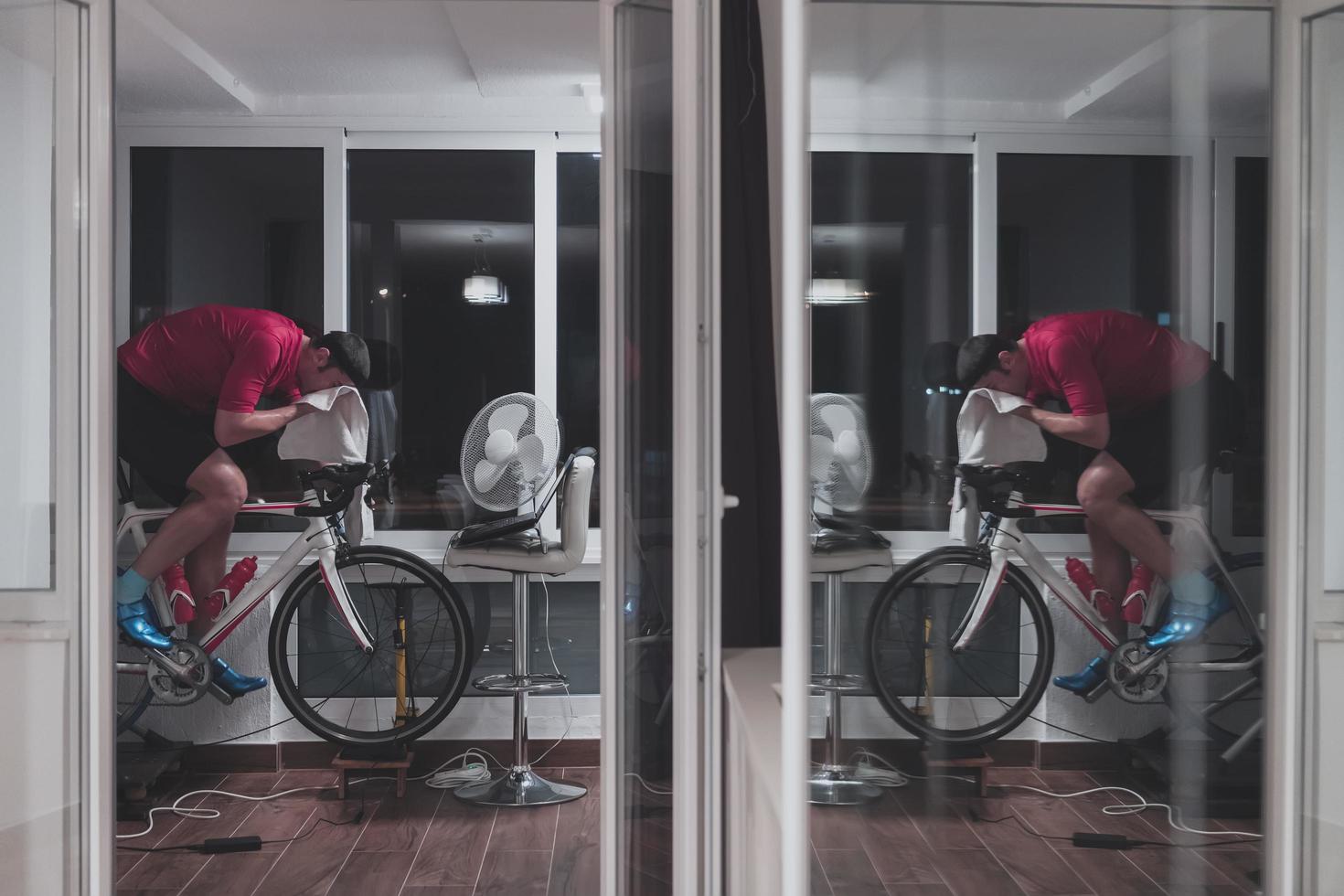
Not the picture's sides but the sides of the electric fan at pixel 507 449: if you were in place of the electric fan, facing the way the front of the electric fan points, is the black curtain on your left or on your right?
on your left

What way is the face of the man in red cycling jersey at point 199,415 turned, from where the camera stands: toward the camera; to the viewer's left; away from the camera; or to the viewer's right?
to the viewer's right

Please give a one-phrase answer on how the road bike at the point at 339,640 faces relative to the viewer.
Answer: facing to the right of the viewer

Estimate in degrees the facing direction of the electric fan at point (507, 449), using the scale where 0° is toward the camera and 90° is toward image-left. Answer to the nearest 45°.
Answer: approximately 45°

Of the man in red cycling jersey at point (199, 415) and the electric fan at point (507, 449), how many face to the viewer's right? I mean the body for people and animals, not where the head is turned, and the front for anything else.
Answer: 1

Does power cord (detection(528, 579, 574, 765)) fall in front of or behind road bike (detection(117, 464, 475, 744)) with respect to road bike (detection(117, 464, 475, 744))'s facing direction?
in front

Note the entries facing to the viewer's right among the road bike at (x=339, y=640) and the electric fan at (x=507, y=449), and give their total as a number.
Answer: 1

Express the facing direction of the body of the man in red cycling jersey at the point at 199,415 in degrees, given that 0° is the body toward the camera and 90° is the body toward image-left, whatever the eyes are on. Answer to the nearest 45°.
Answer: approximately 270°

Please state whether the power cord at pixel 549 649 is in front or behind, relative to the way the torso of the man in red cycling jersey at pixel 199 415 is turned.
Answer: in front
